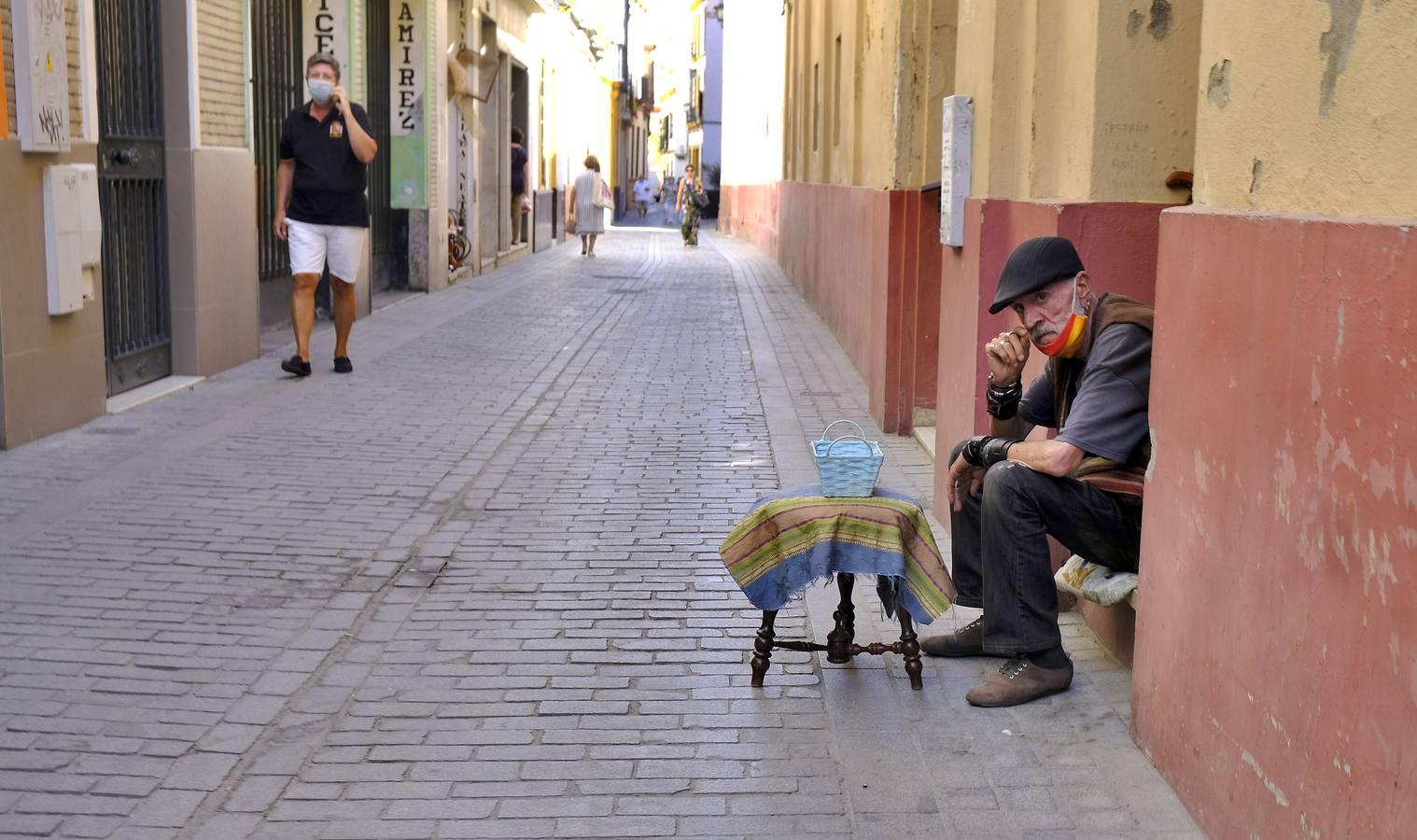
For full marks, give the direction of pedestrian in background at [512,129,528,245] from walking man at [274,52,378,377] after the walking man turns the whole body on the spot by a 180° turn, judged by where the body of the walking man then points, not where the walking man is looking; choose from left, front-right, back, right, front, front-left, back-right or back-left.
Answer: front

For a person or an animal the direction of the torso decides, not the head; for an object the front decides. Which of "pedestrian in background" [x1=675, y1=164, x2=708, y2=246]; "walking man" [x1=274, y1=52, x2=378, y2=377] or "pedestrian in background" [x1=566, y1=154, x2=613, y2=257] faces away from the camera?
"pedestrian in background" [x1=566, y1=154, x2=613, y2=257]

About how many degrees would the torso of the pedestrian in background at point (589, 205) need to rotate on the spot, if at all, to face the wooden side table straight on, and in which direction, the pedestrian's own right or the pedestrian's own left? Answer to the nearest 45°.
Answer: approximately 180°

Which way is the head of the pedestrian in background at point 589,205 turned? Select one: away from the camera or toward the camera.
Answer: away from the camera

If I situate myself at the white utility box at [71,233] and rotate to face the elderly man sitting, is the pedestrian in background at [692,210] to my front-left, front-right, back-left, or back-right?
back-left

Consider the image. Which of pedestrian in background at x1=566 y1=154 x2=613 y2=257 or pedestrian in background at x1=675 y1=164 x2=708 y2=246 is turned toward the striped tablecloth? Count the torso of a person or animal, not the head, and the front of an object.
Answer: pedestrian in background at x1=675 y1=164 x2=708 y2=246

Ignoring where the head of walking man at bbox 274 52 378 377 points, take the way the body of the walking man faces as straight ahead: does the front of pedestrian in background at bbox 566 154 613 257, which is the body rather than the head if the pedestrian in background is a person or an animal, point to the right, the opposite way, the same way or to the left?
the opposite way

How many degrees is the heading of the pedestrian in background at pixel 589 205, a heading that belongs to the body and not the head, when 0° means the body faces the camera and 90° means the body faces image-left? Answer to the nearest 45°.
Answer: approximately 180°

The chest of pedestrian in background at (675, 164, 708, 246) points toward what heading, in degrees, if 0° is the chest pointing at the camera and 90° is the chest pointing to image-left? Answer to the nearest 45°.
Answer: approximately 0°

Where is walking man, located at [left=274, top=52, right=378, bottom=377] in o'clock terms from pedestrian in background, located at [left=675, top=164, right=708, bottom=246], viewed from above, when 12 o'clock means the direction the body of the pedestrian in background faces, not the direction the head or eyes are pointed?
The walking man is roughly at 12 o'clock from the pedestrian in background.
